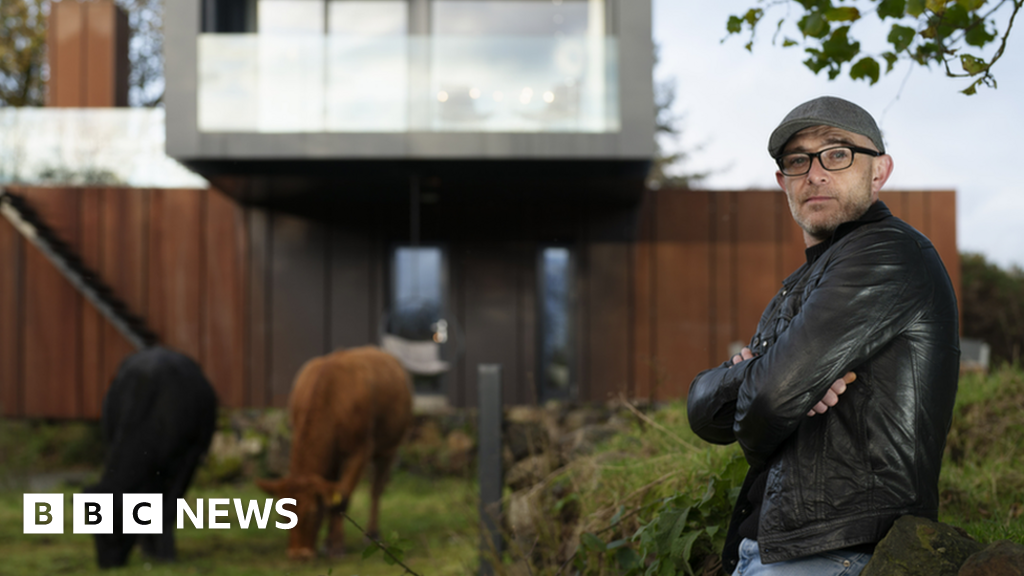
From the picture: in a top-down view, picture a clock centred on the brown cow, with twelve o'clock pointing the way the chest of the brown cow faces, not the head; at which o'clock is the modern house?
The modern house is roughly at 5 o'clock from the brown cow.

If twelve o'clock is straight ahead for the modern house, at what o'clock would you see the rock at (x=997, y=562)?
The rock is roughly at 12 o'clock from the modern house.

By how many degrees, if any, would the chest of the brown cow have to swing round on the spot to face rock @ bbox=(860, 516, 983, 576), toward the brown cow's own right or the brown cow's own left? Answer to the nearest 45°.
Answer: approximately 45° to the brown cow's own left
